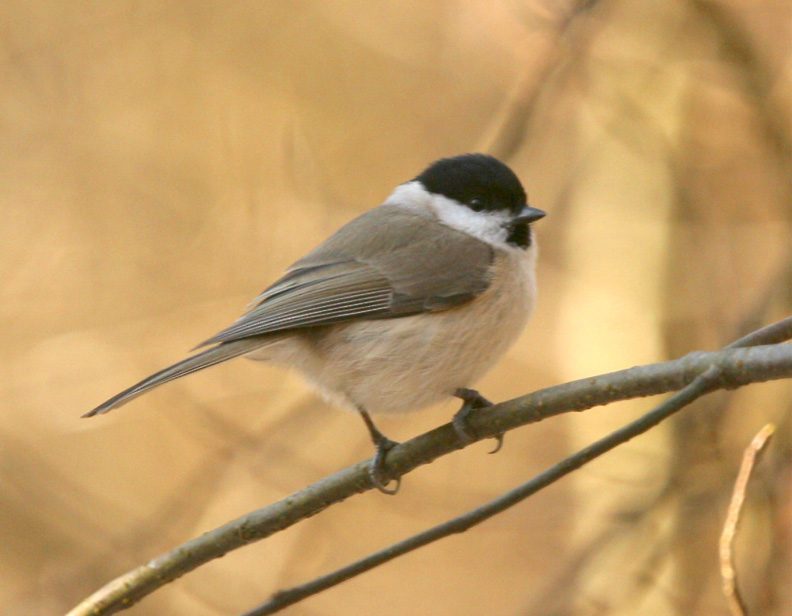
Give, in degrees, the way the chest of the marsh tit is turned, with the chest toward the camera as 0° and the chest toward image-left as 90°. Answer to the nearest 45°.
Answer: approximately 270°
